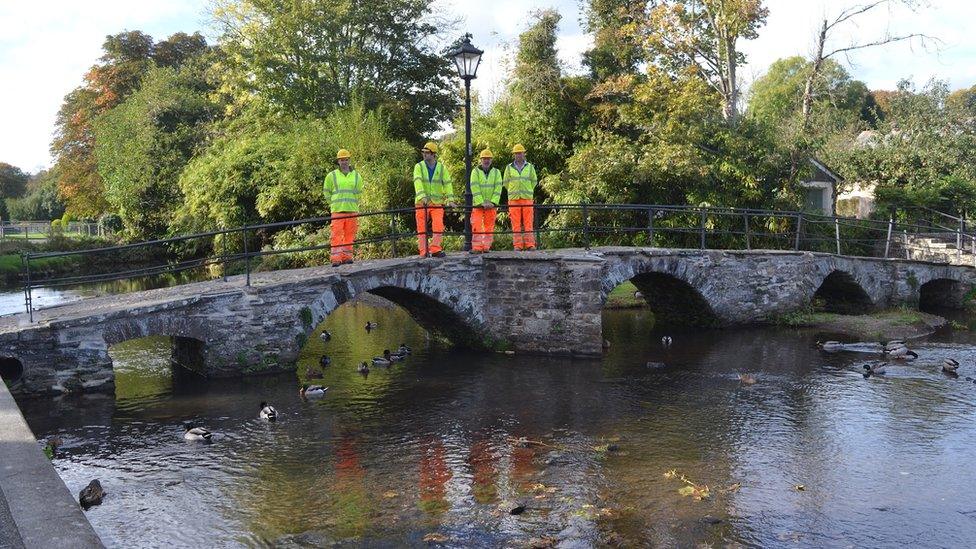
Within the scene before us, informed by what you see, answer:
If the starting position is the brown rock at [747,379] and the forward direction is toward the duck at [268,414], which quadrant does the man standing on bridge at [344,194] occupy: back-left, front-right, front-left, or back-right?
front-right

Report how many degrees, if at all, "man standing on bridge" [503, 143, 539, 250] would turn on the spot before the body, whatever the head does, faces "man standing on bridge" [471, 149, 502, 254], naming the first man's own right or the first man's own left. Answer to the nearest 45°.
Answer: approximately 45° to the first man's own right

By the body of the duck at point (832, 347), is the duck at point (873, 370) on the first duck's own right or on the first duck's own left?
on the first duck's own left

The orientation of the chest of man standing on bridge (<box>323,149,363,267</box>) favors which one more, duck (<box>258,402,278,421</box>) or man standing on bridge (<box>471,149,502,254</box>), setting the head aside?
the duck

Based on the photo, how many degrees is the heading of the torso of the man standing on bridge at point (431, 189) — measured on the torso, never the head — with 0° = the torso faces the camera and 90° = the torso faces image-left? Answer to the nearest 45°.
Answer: approximately 0°

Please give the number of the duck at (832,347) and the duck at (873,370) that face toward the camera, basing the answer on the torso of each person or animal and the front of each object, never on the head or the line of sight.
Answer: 0

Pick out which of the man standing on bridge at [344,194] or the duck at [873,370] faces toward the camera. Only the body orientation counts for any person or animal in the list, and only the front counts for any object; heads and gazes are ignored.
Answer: the man standing on bridge

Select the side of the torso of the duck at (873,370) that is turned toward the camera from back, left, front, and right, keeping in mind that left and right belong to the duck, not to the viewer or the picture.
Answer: left

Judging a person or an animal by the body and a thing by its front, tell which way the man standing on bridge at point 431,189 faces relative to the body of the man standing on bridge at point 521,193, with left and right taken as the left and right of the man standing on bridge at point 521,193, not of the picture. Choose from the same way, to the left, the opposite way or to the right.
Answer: the same way

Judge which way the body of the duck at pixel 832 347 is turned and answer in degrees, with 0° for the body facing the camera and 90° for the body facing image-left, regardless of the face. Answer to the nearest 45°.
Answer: approximately 90°

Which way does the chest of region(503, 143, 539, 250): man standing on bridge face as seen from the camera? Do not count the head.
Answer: toward the camera

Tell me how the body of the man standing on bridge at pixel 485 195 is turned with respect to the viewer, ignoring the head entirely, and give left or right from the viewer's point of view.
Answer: facing the viewer

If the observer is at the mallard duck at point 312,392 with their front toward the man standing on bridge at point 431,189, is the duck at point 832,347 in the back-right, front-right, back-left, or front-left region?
front-right

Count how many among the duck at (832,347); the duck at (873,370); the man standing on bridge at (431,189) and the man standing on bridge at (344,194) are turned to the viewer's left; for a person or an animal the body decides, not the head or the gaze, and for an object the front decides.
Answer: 2

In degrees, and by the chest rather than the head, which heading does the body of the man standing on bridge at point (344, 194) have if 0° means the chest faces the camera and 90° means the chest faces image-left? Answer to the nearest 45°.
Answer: approximately 0°

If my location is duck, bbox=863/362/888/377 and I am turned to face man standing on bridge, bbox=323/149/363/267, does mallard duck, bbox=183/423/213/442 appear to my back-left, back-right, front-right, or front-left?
front-left
